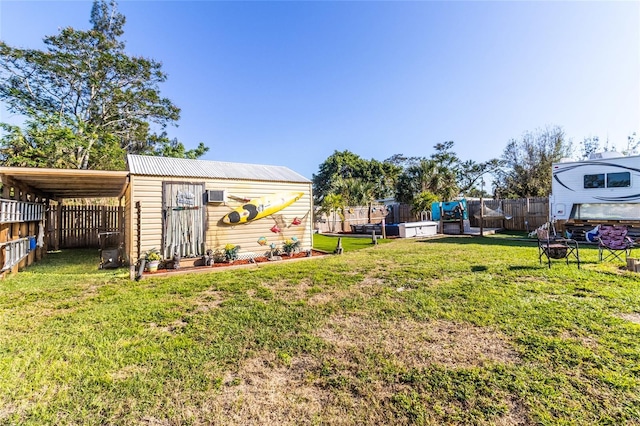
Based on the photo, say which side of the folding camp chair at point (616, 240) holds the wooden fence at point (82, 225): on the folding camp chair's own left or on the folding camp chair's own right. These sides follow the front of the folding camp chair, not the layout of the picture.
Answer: on the folding camp chair's own right

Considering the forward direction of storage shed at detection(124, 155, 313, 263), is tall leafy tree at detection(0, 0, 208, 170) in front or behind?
behind

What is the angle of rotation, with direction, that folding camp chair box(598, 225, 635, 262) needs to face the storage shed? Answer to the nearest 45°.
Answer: approximately 90° to its right

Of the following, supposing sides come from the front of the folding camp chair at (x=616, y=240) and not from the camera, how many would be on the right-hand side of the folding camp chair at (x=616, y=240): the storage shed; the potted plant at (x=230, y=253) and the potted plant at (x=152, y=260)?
3

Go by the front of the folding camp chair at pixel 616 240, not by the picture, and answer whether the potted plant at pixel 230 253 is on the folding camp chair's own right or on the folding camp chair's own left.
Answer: on the folding camp chair's own right

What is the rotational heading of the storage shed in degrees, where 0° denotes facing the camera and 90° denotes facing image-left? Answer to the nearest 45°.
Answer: approximately 0°

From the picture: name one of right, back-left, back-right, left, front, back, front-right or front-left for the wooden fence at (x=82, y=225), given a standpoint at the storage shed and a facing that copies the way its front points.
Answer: back-right
